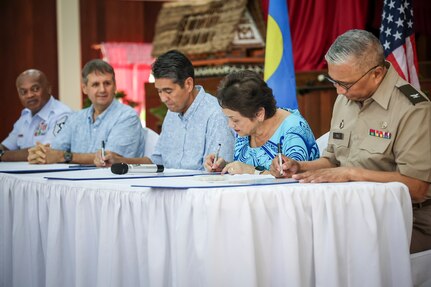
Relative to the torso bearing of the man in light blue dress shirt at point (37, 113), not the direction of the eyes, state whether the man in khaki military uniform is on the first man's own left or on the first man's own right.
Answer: on the first man's own left

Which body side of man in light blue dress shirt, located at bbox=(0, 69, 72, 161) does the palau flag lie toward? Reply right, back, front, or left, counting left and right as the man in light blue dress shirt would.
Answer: left

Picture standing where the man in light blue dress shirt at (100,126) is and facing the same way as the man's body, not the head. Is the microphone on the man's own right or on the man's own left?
on the man's own left

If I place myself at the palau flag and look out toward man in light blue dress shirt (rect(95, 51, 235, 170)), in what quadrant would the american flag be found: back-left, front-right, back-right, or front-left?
back-left

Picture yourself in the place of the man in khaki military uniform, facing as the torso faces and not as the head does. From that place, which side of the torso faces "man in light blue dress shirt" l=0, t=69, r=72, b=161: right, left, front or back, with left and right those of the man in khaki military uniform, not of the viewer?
right

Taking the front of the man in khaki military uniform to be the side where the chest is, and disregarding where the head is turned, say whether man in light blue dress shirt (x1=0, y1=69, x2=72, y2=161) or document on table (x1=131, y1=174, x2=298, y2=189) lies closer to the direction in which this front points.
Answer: the document on table

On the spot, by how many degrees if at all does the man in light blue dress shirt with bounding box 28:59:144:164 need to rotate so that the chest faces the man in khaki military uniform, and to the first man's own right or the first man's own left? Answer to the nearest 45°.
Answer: approximately 90° to the first man's own left

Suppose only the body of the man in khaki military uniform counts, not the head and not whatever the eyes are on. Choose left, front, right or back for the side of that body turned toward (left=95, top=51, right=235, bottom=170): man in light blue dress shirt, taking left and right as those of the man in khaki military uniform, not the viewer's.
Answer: right

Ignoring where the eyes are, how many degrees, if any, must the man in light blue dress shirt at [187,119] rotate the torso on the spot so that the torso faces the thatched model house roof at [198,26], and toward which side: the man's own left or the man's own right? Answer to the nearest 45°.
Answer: approximately 135° to the man's own right

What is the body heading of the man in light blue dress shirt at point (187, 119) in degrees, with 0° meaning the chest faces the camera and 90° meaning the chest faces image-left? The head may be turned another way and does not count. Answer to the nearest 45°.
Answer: approximately 45°
